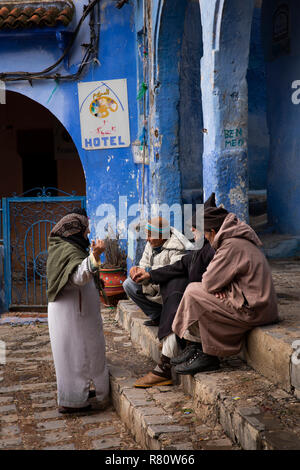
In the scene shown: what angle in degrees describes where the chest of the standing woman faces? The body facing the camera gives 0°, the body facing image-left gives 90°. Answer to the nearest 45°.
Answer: approximately 270°

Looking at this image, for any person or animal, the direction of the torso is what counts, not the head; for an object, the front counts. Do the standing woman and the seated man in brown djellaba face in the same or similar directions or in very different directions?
very different directions

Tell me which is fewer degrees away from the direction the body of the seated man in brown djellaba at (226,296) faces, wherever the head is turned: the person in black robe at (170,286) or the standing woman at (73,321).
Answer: the standing woman

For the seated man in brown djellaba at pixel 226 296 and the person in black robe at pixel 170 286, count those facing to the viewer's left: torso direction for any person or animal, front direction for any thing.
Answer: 2

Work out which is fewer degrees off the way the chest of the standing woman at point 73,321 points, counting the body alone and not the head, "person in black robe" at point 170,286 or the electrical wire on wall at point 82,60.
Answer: the person in black robe

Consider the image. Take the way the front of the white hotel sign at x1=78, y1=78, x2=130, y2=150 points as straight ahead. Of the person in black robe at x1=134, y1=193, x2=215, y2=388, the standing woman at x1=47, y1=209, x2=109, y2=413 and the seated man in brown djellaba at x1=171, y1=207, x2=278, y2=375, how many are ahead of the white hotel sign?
3

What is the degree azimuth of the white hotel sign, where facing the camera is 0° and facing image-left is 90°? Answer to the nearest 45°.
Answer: approximately 0°

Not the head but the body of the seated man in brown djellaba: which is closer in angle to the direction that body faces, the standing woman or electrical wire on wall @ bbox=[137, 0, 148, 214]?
the standing woman

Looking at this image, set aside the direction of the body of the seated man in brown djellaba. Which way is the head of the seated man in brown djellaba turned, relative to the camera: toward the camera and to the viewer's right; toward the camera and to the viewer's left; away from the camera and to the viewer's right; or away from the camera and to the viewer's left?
away from the camera and to the viewer's left

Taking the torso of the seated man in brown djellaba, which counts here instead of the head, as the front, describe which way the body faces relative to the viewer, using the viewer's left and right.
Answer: facing to the left of the viewer

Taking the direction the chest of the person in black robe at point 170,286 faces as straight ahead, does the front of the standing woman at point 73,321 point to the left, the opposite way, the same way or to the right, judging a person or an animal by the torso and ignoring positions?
the opposite way

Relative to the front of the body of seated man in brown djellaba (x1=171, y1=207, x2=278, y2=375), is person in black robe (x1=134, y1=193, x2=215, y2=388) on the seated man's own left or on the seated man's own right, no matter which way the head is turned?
on the seated man's own right

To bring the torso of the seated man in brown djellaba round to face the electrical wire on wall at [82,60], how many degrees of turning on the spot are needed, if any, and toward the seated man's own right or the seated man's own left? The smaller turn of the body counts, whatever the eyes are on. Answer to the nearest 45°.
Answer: approximately 45° to the seated man's own right

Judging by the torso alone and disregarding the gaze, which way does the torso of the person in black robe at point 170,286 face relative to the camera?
to the viewer's left
